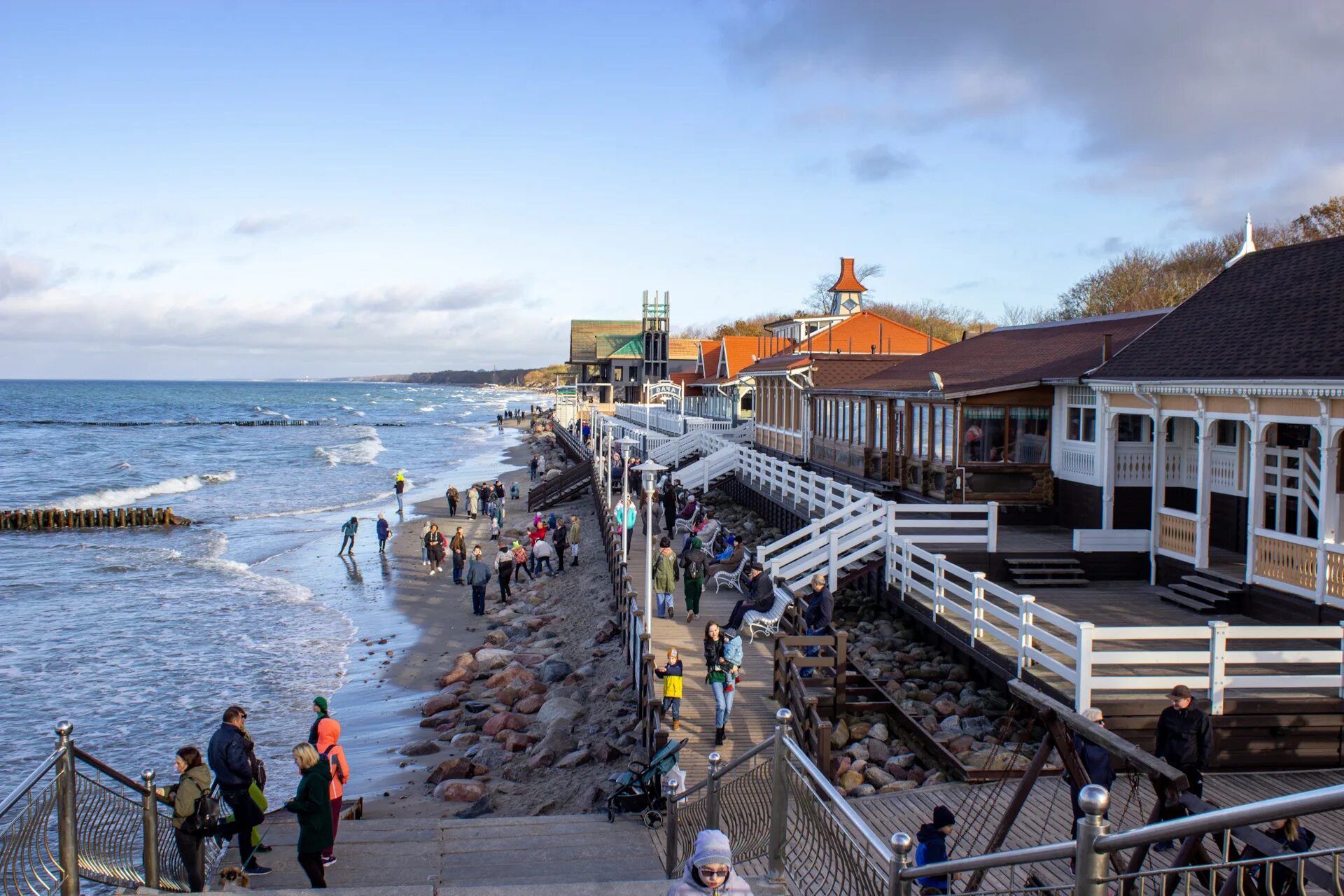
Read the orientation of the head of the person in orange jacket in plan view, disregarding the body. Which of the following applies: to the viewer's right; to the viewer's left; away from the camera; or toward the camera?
away from the camera

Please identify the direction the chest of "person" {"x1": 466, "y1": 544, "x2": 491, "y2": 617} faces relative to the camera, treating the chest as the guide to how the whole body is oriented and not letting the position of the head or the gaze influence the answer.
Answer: away from the camera

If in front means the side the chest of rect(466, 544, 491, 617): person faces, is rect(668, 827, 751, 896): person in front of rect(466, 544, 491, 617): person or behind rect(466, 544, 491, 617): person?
behind

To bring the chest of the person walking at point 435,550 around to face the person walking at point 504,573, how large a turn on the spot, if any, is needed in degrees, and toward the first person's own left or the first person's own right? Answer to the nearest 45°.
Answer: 0° — they already face them

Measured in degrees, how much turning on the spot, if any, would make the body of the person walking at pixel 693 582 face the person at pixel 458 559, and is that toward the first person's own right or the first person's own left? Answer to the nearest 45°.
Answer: approximately 45° to the first person's own left

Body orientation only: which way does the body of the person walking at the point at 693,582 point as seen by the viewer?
away from the camera

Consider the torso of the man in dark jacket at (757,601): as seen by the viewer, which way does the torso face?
to the viewer's left
